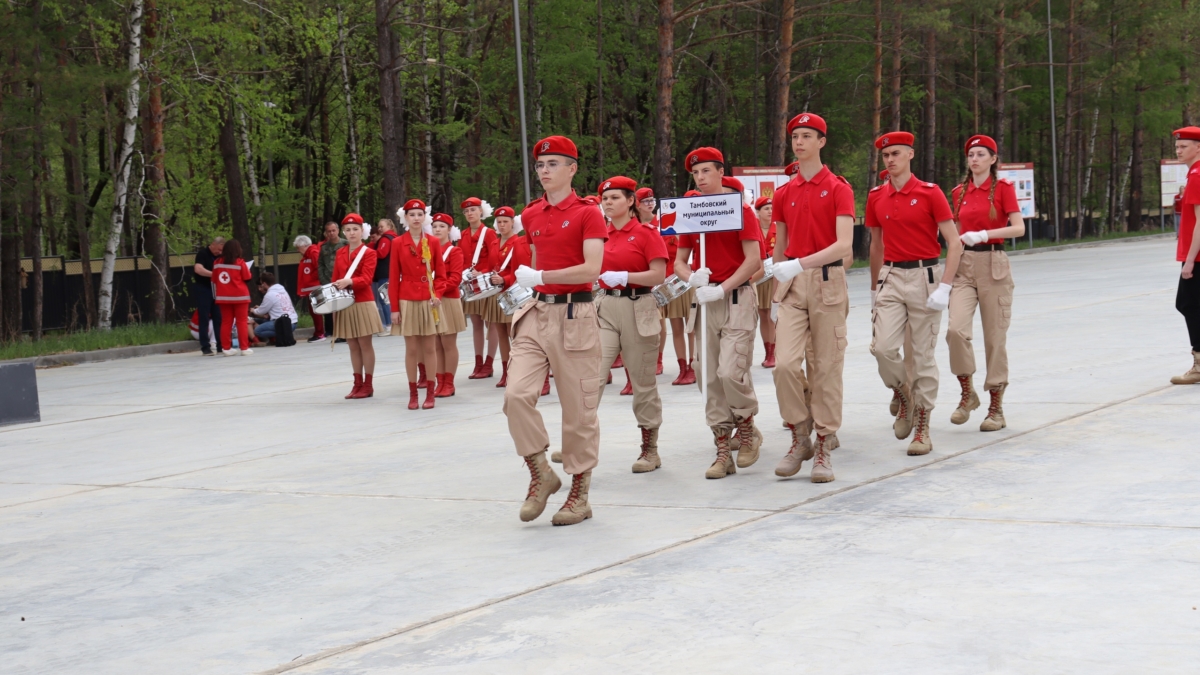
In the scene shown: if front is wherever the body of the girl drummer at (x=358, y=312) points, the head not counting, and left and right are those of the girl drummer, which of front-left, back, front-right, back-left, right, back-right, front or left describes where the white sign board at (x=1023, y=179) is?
back

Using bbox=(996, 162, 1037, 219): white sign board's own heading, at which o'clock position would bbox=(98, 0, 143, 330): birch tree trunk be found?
The birch tree trunk is roughly at 1 o'clock from the white sign board.

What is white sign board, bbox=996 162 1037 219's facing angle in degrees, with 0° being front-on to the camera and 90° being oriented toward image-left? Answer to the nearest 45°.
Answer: approximately 0°

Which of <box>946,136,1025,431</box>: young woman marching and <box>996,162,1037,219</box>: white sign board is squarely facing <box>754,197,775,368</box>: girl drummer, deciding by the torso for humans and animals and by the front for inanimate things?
the white sign board

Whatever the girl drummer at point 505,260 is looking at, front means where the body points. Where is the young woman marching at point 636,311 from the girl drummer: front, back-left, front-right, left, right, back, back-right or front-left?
front-left

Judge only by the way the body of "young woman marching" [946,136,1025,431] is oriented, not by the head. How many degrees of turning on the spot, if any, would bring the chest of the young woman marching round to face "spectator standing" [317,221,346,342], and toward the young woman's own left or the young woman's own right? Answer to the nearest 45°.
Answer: approximately 90° to the young woman's own right

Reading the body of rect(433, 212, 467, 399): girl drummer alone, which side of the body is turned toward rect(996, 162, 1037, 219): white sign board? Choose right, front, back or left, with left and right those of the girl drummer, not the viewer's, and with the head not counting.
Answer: back

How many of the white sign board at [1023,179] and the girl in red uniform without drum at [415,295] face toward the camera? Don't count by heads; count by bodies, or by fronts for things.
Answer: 2

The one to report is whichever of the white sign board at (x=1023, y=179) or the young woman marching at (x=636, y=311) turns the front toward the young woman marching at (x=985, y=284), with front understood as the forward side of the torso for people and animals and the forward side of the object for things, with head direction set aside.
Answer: the white sign board

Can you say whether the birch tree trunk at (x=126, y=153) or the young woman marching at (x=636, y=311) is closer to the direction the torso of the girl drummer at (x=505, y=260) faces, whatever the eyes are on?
the young woman marching
